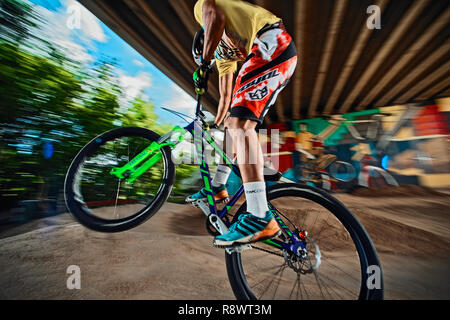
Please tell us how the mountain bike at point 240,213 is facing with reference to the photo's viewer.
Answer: facing away from the viewer and to the left of the viewer
